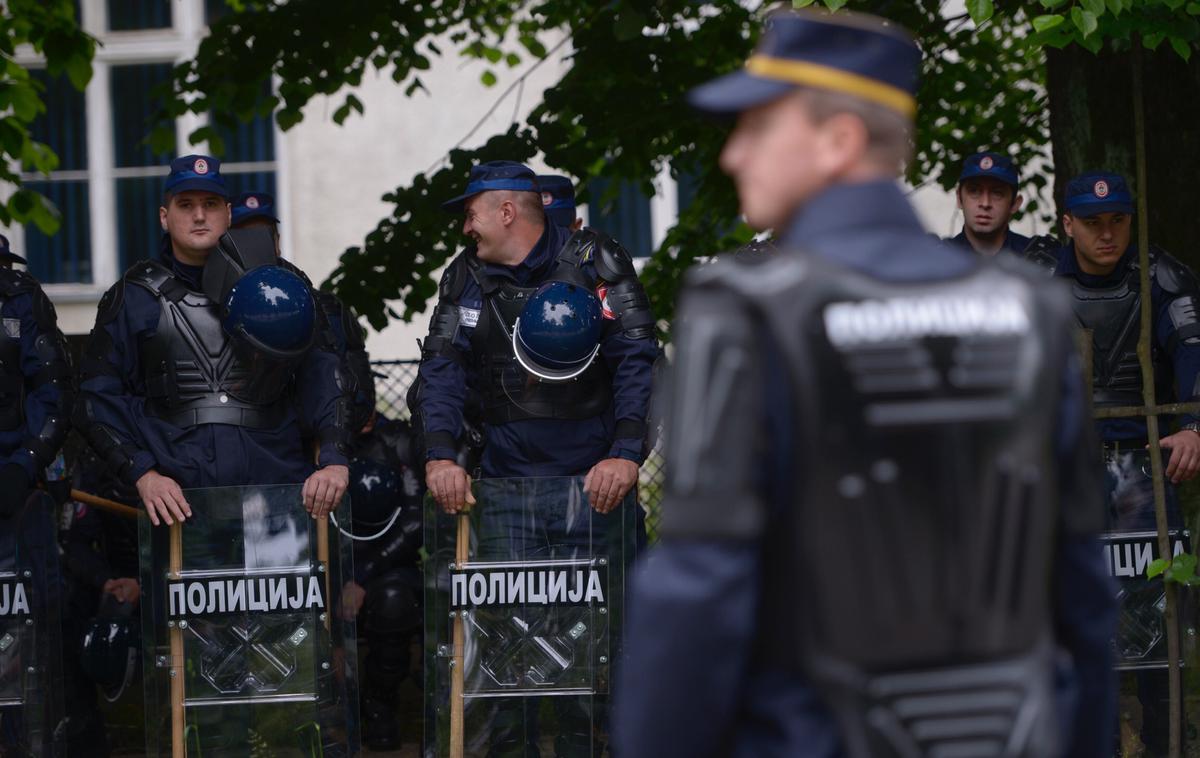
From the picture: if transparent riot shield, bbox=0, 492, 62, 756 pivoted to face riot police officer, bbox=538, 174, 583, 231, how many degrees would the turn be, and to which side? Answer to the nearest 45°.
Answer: approximately 90° to its left

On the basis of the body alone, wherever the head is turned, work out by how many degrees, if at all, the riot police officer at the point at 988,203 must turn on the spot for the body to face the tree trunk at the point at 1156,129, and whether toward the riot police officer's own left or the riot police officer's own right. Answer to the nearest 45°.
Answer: approximately 135° to the riot police officer's own left

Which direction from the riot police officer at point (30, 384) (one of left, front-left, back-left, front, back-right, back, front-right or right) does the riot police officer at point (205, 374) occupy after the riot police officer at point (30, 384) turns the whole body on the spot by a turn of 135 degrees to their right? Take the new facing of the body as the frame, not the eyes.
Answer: back

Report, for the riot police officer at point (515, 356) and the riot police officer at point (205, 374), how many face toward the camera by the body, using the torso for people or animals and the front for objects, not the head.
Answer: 2

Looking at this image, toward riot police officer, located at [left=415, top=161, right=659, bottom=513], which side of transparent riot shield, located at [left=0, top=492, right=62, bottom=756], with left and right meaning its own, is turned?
left

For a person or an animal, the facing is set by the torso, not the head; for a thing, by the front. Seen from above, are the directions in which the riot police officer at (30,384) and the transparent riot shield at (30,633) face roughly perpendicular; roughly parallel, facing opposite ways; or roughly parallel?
roughly parallel

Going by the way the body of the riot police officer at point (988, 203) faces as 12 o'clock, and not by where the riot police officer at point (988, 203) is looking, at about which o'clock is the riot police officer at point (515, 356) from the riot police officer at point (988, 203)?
the riot police officer at point (515, 356) is roughly at 2 o'clock from the riot police officer at point (988, 203).

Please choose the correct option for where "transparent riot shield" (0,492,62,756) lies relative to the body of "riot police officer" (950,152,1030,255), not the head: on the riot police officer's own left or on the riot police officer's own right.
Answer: on the riot police officer's own right

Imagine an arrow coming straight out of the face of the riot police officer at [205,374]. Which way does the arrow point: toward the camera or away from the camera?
toward the camera

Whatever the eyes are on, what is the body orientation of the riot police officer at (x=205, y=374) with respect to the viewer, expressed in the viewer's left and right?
facing the viewer

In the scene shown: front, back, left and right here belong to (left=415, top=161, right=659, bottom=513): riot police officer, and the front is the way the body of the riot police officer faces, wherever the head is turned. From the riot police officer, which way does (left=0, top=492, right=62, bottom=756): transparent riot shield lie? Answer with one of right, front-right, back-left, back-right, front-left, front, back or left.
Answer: right

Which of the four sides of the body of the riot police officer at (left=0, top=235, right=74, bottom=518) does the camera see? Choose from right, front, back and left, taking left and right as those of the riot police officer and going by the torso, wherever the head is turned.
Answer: front
